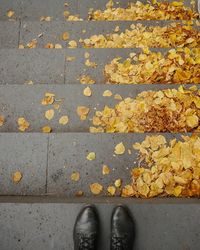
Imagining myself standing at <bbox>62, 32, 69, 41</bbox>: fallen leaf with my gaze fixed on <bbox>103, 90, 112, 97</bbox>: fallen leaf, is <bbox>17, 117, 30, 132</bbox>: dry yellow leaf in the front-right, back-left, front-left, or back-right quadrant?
front-right

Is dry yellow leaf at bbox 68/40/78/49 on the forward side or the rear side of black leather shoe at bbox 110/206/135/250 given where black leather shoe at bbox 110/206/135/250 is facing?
on the forward side

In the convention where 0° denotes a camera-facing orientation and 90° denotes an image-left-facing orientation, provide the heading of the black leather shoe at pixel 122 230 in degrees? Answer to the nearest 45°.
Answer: approximately 180°
